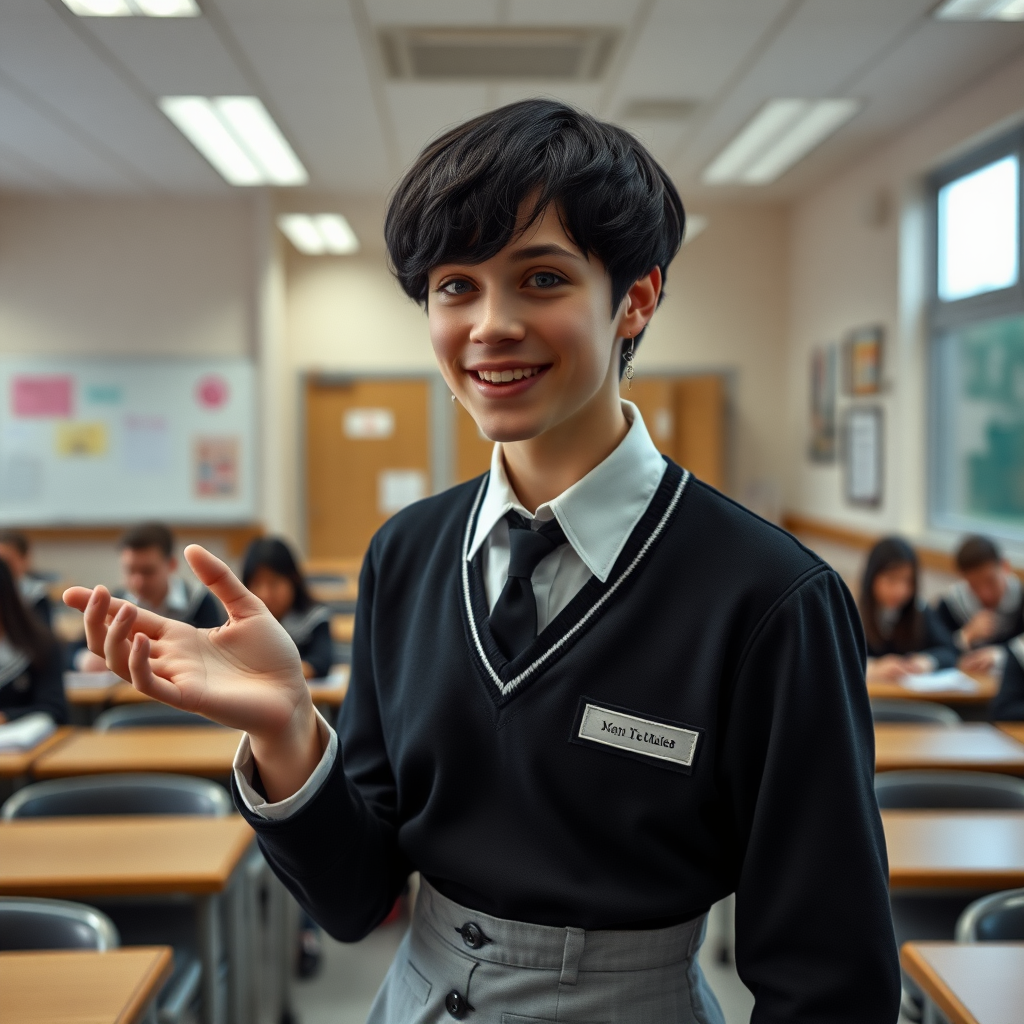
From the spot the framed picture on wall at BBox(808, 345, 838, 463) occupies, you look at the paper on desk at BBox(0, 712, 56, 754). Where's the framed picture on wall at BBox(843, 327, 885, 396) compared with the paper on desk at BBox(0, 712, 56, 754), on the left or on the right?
left

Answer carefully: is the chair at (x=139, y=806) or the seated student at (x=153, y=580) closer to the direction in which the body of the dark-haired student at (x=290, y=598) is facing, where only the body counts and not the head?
the chair

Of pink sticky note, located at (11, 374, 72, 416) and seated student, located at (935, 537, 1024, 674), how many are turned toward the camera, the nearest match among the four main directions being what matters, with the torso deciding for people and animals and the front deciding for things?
2

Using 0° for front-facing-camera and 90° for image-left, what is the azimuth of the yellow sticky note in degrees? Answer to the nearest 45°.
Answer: approximately 0°

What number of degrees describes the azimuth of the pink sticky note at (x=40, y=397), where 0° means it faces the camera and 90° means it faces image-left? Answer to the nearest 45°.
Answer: approximately 0°

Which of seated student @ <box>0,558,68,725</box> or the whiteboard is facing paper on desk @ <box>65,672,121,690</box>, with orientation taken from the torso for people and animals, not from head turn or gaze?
the whiteboard

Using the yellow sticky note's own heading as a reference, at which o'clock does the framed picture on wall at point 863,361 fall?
The framed picture on wall is roughly at 10 o'clock from the yellow sticky note.

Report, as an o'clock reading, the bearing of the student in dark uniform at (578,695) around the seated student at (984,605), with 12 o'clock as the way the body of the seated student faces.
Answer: The student in dark uniform is roughly at 12 o'clock from the seated student.

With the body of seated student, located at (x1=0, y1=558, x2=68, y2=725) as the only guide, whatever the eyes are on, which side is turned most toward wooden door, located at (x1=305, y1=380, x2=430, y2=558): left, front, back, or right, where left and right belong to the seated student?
back

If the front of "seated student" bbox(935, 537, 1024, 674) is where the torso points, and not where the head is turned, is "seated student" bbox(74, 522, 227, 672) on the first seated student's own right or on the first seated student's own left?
on the first seated student's own right
